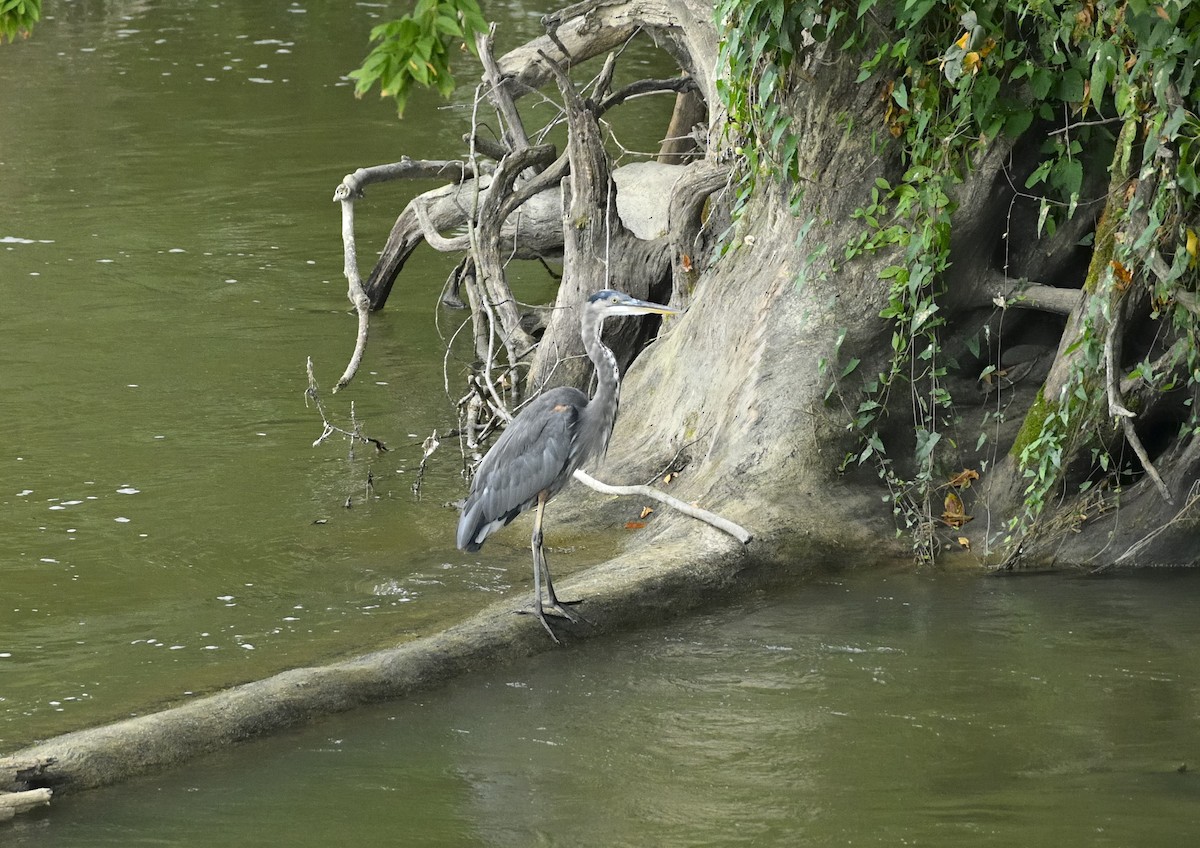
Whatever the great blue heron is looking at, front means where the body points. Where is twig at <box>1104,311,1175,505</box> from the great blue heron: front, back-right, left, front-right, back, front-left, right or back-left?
front

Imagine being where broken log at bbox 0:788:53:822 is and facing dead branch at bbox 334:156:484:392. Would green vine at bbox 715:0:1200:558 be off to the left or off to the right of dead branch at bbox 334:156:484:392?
right

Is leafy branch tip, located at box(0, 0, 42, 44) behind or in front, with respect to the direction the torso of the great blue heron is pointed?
behind

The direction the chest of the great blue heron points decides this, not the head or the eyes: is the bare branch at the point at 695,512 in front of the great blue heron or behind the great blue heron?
in front

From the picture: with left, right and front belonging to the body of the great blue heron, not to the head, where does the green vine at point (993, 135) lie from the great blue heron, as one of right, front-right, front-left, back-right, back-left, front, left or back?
front

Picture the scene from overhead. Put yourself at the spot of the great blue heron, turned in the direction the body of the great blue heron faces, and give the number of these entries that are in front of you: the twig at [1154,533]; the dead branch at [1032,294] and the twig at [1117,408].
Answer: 3

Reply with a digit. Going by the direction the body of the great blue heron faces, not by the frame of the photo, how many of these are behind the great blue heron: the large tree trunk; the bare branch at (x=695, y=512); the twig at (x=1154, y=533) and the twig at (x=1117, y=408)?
0

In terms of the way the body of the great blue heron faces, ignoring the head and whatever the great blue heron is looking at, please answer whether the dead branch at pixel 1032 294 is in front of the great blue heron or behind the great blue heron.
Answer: in front

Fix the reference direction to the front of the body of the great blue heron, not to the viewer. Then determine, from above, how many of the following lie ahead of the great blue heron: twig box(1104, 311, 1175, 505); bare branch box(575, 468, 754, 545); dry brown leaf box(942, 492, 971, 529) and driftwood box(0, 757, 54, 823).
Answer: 3

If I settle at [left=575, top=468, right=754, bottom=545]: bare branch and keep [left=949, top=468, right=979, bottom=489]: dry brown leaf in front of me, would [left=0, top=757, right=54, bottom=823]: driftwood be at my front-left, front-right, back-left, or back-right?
back-right

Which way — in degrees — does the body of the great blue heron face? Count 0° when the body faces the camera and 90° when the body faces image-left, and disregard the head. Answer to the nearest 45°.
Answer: approximately 270°

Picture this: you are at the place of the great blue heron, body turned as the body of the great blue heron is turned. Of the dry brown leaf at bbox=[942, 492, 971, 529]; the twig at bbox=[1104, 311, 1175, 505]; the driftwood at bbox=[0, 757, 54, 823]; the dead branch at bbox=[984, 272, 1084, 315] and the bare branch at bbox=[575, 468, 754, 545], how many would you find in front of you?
4

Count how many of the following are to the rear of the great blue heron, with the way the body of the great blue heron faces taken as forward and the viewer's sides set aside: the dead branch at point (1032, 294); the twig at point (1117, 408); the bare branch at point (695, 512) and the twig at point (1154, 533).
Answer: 0

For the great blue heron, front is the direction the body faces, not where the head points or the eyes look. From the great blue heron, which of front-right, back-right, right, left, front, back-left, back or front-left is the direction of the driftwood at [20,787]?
back-right

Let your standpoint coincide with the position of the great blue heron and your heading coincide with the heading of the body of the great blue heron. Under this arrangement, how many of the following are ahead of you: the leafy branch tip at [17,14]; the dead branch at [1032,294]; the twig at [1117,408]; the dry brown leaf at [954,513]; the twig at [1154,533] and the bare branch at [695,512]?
5

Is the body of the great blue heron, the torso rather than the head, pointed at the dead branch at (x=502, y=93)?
no
